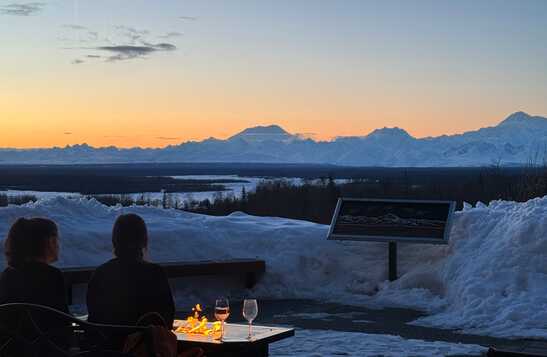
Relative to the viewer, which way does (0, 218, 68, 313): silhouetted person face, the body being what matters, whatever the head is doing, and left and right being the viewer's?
facing away from the viewer and to the right of the viewer

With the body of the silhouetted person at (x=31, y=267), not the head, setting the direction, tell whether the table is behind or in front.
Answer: in front

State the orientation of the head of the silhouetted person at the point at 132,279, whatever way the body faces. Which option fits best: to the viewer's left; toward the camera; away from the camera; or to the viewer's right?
away from the camera

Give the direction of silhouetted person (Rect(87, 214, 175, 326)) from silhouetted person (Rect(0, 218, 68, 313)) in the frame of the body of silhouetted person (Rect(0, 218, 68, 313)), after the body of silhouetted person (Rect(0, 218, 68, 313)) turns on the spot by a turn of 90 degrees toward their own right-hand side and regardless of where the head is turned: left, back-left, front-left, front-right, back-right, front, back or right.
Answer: front-left
